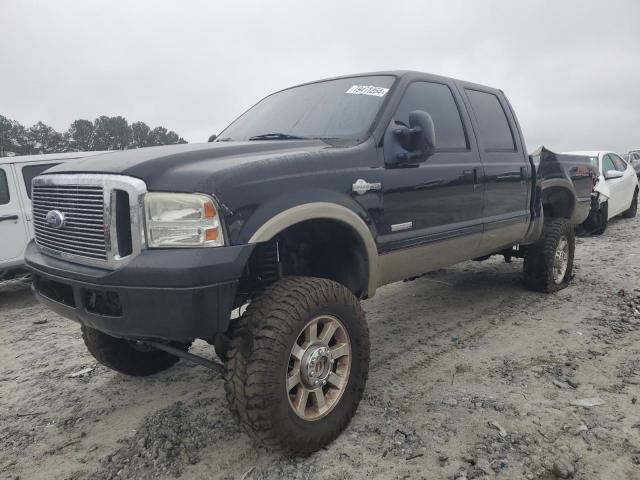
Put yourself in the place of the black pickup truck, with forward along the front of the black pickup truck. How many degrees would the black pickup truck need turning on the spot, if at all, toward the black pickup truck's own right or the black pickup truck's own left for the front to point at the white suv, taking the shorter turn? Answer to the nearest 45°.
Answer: approximately 90° to the black pickup truck's own right

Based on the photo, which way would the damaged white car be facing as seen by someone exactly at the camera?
facing the viewer and to the left of the viewer

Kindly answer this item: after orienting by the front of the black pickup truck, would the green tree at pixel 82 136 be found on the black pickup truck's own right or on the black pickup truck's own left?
on the black pickup truck's own right

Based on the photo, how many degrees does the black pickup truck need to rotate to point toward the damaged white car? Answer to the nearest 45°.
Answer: approximately 180°

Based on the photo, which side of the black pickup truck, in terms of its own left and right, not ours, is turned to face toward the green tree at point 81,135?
right

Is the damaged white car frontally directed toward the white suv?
yes

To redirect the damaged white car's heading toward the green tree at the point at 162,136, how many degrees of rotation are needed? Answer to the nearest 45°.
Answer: approximately 90° to its right

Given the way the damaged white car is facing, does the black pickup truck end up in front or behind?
in front

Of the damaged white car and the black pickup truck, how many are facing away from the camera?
0

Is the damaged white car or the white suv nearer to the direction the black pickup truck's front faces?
the white suv
